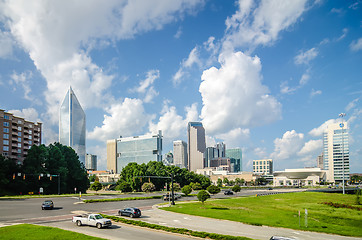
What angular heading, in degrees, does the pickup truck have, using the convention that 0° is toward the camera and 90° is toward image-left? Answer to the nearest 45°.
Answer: approximately 315°
